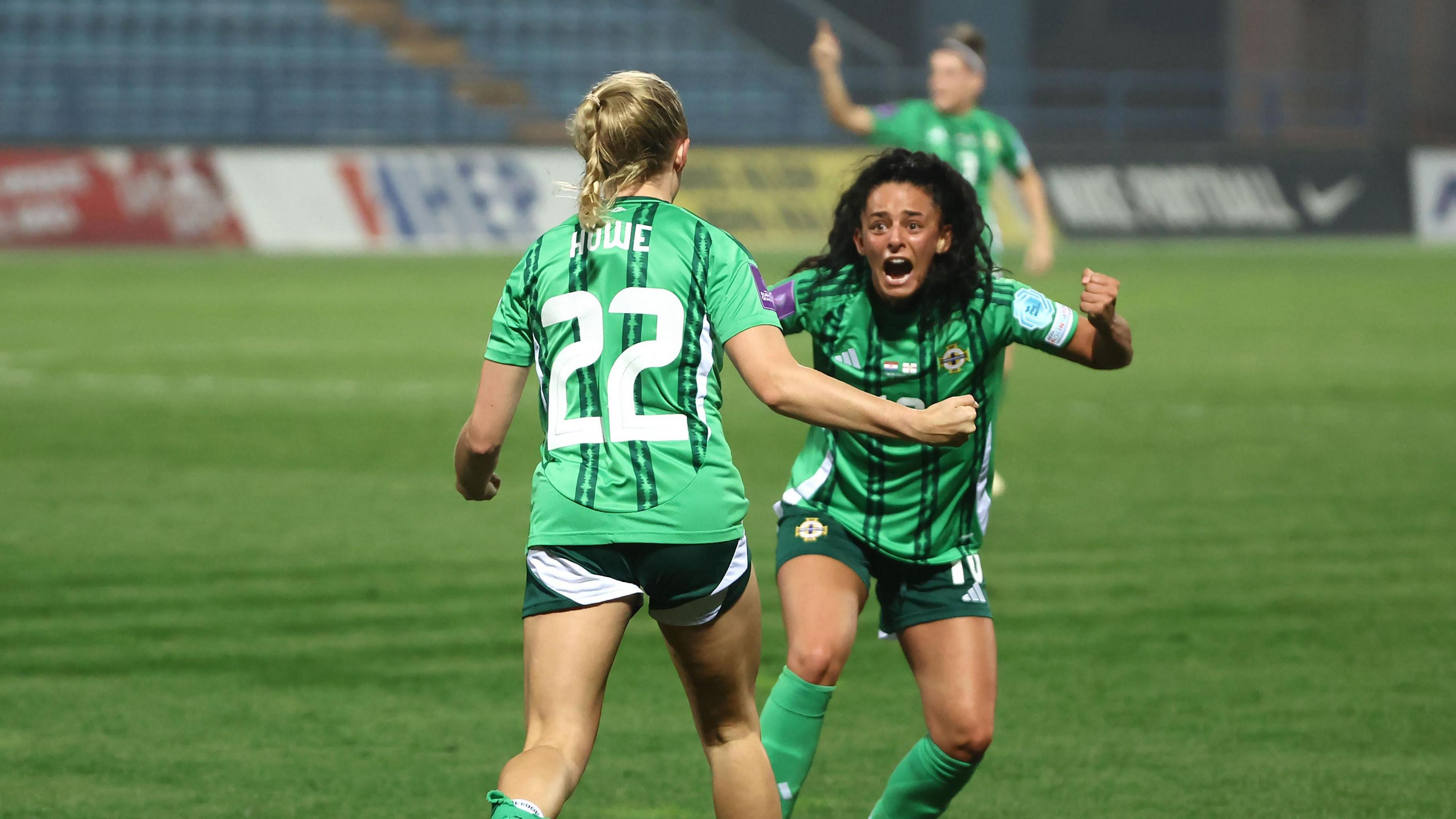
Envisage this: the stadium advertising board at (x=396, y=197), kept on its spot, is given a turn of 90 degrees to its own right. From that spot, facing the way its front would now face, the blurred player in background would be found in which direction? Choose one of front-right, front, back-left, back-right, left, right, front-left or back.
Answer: left

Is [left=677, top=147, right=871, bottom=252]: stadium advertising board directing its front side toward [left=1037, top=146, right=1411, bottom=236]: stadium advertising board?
no

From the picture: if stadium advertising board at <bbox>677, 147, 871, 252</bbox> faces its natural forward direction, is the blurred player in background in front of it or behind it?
in front

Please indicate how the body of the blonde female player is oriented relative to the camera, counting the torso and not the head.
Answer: away from the camera

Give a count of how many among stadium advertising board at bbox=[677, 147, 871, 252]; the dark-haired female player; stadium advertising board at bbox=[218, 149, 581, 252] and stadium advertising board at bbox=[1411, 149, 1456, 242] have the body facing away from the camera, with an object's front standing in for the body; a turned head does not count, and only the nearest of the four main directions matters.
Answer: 0

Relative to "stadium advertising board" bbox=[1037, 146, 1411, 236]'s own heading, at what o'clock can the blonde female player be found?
The blonde female player is roughly at 12 o'clock from the stadium advertising board.

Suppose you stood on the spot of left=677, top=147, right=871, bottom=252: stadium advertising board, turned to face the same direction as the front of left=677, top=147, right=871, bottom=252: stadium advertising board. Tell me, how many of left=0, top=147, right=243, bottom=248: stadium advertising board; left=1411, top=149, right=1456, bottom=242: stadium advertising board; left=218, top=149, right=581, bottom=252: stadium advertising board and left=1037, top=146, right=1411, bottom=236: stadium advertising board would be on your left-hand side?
2

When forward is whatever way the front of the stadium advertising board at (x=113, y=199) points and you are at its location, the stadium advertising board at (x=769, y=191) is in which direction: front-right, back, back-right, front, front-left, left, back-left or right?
left

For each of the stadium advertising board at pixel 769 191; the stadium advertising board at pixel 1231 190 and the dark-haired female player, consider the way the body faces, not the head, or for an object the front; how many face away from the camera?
0

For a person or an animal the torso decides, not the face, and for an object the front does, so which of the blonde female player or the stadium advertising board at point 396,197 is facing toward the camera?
the stadium advertising board

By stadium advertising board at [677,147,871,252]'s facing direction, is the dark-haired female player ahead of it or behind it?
ahead

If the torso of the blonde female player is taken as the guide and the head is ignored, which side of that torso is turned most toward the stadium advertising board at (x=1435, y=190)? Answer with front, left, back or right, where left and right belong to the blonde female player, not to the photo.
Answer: front

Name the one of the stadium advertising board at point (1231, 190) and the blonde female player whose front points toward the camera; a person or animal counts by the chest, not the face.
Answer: the stadium advertising board

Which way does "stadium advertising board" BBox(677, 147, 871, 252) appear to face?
toward the camera

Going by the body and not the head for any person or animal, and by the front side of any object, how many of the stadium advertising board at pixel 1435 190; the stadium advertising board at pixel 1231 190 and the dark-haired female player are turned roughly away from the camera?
0

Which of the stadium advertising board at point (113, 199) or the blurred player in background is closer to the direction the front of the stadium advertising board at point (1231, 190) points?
the blurred player in background

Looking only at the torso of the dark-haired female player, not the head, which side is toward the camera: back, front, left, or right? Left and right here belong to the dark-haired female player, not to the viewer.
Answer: front

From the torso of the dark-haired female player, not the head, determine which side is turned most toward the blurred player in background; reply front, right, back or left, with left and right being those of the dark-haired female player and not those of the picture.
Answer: back
